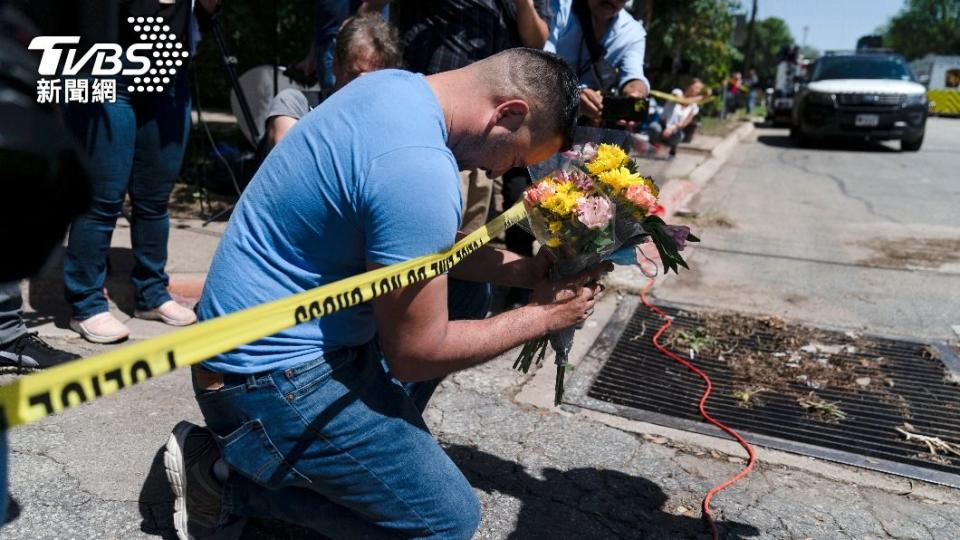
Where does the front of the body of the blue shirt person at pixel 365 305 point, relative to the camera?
to the viewer's right

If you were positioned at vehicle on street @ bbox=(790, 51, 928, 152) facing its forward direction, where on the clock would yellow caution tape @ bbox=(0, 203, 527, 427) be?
The yellow caution tape is roughly at 12 o'clock from the vehicle on street.

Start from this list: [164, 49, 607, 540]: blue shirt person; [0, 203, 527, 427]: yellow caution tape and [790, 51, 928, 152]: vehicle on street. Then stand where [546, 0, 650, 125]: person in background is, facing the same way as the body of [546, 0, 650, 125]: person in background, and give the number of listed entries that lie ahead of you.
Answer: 2

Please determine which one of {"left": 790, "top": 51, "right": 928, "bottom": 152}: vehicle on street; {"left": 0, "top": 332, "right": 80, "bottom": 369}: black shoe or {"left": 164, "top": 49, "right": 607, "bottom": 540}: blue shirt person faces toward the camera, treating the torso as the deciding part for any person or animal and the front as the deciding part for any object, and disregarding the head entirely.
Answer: the vehicle on street

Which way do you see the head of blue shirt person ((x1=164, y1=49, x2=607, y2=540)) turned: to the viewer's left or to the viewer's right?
to the viewer's right

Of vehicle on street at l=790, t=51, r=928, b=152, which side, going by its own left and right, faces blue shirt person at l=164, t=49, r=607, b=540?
front

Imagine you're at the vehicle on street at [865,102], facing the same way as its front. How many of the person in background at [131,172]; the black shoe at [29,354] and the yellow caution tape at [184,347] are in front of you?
3

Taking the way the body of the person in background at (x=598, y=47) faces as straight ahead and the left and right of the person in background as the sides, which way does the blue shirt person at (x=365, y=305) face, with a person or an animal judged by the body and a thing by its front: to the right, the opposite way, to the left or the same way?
to the left

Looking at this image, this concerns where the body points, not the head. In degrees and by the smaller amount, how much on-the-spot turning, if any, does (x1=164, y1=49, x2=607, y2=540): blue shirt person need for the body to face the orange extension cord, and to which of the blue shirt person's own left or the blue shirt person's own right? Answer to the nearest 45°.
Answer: approximately 45° to the blue shirt person's own left

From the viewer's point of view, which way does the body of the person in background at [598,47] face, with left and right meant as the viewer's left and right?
facing the viewer

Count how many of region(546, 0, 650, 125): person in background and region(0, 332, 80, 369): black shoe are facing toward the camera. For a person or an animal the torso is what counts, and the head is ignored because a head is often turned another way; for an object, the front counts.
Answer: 1

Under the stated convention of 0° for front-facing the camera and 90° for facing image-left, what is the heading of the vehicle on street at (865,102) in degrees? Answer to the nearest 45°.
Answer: approximately 0°

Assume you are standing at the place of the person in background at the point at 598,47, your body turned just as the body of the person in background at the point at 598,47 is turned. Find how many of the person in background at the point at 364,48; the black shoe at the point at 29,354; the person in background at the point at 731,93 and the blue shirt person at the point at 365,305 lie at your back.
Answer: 1
